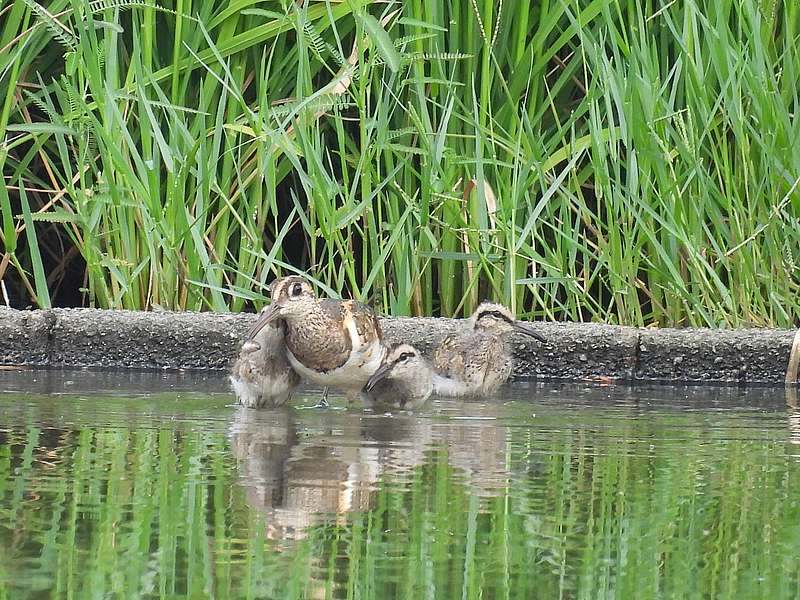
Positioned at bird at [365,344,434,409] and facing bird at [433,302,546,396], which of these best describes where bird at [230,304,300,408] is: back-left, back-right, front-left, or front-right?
back-left

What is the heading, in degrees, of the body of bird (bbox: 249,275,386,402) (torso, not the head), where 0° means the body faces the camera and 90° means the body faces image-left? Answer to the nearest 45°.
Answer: approximately 45°
